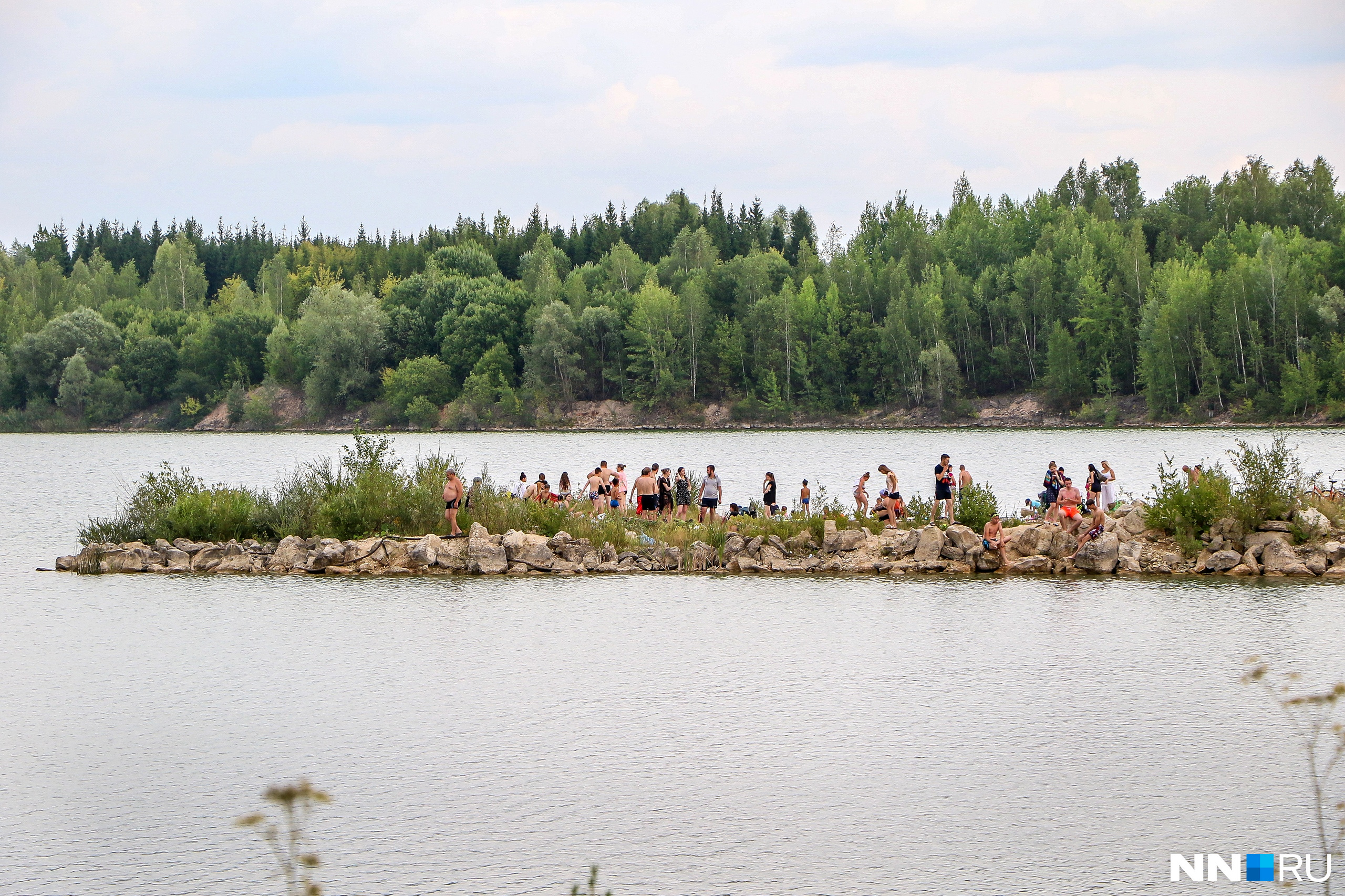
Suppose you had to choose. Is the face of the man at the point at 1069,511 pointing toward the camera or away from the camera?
toward the camera

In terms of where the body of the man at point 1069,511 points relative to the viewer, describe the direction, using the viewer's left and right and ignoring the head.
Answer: facing the viewer

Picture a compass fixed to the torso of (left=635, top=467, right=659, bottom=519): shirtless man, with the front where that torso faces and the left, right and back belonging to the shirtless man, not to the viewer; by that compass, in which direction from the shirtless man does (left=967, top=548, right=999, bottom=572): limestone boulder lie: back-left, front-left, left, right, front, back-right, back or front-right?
back-right

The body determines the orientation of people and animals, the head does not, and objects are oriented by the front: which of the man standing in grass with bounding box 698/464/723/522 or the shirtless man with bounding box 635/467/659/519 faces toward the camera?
the man standing in grass

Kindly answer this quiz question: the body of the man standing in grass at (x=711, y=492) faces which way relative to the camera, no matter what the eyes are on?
toward the camera

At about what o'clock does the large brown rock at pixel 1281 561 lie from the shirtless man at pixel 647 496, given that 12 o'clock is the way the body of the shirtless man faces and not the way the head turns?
The large brown rock is roughly at 4 o'clock from the shirtless man.

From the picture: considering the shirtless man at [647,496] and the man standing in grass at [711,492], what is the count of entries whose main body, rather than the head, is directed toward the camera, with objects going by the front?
1

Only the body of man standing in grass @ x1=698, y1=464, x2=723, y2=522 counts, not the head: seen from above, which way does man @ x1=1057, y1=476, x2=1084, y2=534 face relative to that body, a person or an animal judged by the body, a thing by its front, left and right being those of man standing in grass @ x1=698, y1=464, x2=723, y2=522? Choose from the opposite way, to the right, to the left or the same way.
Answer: the same way

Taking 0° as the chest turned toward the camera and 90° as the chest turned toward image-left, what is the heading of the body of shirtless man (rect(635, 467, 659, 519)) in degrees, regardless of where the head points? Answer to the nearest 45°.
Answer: approximately 180°

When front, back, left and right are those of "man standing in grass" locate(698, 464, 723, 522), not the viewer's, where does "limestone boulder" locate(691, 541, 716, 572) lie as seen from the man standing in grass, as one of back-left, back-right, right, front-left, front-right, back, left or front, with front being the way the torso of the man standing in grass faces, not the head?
front

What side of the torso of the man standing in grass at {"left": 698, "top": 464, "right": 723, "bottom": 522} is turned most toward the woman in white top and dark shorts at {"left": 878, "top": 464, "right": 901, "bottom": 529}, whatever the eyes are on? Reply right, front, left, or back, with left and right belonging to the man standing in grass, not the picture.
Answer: left

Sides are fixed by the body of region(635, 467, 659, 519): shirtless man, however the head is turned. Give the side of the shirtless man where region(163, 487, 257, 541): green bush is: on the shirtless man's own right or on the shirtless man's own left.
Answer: on the shirtless man's own left

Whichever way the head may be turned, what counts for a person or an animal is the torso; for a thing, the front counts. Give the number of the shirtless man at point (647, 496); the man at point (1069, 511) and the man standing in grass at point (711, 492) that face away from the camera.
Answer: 1

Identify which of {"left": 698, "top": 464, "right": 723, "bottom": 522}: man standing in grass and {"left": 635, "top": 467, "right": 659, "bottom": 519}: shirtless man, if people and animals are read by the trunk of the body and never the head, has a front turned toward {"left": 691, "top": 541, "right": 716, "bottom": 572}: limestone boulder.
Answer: the man standing in grass
